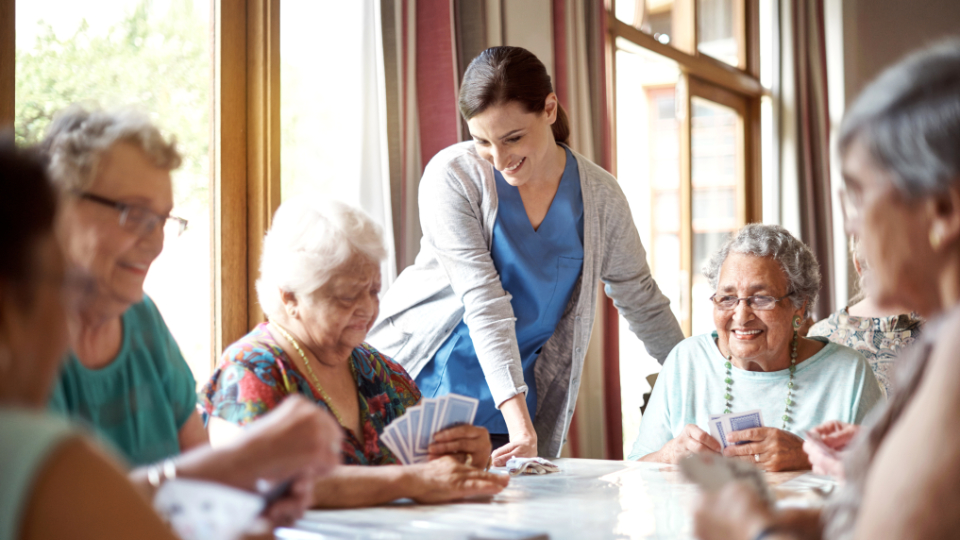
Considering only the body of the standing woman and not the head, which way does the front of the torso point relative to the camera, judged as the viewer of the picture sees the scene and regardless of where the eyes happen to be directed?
toward the camera

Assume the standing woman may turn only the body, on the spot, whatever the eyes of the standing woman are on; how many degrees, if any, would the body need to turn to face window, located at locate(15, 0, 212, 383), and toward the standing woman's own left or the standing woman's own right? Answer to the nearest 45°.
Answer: approximately 90° to the standing woman's own right

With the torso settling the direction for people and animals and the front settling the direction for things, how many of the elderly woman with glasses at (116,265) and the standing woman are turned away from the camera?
0

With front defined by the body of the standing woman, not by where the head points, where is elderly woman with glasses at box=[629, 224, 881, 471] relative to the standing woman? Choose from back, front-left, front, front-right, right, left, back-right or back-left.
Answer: left

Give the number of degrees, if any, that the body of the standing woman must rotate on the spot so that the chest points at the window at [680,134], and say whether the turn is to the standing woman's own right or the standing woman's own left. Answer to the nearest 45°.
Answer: approximately 180°

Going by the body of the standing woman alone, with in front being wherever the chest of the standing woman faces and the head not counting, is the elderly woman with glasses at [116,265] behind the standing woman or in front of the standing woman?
in front

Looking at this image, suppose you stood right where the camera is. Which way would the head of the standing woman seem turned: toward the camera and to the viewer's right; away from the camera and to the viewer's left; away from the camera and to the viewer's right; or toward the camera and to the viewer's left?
toward the camera and to the viewer's left

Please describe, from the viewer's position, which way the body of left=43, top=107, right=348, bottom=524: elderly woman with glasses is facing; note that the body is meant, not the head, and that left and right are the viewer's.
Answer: facing the viewer and to the right of the viewer

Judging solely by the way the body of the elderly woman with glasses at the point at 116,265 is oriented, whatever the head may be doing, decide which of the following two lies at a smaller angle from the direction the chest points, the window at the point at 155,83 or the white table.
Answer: the white table

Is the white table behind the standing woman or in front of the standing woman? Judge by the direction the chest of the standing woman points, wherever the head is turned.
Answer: in front

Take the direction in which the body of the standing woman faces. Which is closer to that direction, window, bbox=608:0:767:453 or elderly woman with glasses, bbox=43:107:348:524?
the elderly woman with glasses
